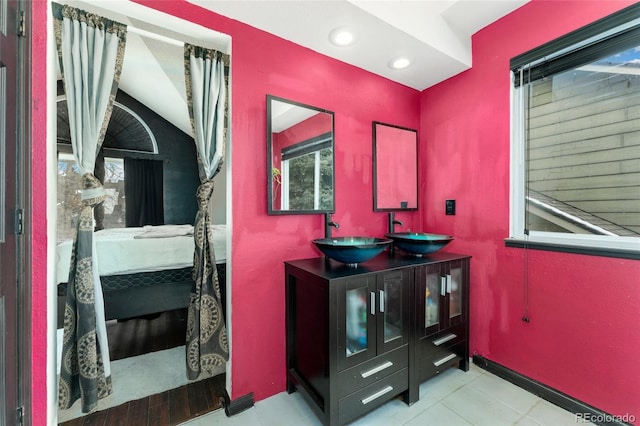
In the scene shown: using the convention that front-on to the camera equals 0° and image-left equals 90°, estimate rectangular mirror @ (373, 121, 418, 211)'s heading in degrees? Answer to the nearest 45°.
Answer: approximately 315°

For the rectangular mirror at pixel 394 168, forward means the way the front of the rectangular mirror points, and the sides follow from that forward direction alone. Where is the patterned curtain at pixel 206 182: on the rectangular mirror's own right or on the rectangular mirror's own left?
on the rectangular mirror's own right

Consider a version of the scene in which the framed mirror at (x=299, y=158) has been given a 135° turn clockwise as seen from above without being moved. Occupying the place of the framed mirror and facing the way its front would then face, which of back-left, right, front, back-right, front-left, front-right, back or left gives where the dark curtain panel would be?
front-right

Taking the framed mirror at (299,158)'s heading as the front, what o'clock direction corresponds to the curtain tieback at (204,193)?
The curtain tieback is roughly at 4 o'clock from the framed mirror.

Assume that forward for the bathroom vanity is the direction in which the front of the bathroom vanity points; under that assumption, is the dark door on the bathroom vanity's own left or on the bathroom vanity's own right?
on the bathroom vanity's own right

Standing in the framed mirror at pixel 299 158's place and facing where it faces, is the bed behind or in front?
behind

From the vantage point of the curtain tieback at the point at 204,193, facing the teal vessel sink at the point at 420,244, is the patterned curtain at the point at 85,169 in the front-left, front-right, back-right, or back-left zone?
back-right

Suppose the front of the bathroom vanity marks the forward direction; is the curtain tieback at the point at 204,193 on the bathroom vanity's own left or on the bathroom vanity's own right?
on the bathroom vanity's own right

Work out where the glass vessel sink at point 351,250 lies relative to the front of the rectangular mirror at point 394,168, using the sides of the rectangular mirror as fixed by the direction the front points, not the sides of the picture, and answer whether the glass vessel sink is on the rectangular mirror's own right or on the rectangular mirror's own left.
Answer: on the rectangular mirror's own right

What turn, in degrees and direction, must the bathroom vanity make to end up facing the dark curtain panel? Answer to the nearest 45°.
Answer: approximately 180°
